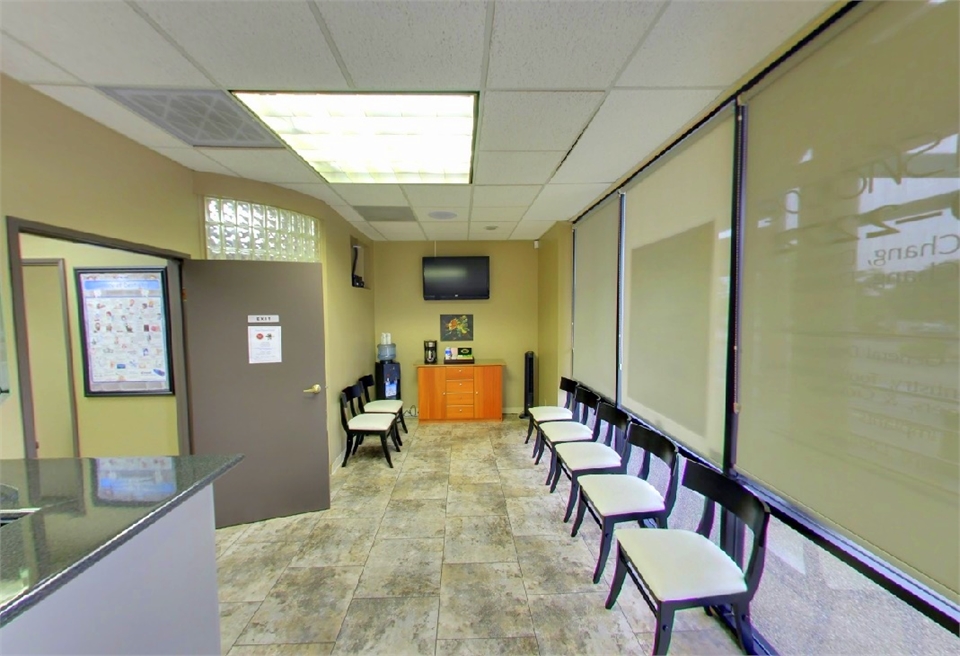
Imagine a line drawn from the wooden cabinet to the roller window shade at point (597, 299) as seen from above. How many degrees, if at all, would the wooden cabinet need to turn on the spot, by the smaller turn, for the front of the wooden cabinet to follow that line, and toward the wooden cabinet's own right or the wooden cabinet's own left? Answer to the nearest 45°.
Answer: approximately 45° to the wooden cabinet's own left

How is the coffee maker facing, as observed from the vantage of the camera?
facing the viewer

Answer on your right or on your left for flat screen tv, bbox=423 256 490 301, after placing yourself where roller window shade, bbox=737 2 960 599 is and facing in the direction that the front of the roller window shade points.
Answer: on your right

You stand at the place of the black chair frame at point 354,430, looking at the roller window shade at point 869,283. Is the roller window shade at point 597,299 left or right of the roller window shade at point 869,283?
left

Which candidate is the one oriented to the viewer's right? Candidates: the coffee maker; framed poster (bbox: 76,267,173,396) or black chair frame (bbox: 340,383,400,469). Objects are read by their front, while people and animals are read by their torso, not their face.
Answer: the black chair frame

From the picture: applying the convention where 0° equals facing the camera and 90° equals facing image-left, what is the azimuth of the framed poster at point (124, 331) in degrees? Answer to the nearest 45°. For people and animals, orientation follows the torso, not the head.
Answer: approximately 0°

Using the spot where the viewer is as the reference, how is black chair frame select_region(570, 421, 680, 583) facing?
facing the viewer and to the left of the viewer

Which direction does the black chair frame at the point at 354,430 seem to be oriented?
to the viewer's right

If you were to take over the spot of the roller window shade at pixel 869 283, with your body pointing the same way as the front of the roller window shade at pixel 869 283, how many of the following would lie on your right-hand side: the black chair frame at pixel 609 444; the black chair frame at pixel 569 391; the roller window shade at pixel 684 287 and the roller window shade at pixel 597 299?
4

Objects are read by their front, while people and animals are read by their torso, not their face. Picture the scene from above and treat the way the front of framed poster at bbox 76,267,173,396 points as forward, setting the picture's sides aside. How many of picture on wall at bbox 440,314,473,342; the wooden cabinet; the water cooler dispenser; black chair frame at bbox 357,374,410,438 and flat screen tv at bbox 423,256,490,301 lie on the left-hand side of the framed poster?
5

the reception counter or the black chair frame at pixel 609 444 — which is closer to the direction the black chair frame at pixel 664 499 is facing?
the reception counter

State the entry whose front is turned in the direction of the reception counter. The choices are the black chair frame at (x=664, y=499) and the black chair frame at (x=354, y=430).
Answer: the black chair frame at (x=664, y=499)

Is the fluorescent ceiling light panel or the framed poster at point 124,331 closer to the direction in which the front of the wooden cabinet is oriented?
the fluorescent ceiling light panel

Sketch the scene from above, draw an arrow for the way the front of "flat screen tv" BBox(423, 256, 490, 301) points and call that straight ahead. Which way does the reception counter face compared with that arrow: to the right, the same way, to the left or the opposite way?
to the left

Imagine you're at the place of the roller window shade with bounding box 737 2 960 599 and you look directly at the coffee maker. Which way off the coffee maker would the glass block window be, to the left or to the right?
left

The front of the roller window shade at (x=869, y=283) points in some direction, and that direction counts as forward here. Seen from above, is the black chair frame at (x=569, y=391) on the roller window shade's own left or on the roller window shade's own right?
on the roller window shade's own right

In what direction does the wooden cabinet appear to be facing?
toward the camera
